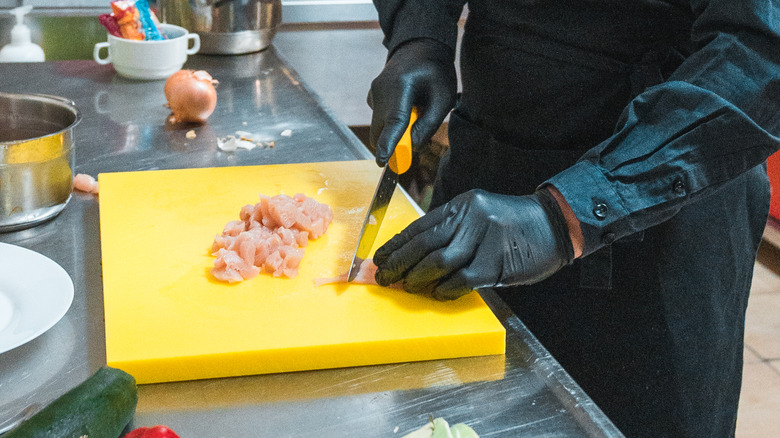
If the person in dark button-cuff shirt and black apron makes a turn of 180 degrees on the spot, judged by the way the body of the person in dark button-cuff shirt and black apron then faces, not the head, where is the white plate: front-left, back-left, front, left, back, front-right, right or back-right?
back

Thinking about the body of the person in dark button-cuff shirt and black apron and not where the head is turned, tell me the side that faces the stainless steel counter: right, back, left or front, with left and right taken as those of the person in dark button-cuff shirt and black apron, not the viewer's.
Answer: front

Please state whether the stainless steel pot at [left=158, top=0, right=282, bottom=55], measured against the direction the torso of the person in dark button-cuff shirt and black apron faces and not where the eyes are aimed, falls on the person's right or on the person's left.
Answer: on the person's right

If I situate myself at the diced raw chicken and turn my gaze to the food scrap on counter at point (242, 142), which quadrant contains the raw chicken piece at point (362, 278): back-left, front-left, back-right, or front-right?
back-right

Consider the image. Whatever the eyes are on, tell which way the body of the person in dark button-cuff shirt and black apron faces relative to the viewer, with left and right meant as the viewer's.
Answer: facing the viewer and to the left of the viewer

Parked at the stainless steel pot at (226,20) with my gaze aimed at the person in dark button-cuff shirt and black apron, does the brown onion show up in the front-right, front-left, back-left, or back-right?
front-right

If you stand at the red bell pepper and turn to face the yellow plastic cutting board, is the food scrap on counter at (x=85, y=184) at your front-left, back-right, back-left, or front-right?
front-left

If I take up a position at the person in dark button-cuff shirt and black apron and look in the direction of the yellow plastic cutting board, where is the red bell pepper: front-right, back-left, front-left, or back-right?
front-left

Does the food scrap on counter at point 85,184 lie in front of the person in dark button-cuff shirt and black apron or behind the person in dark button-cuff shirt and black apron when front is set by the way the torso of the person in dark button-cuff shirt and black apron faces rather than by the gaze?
in front

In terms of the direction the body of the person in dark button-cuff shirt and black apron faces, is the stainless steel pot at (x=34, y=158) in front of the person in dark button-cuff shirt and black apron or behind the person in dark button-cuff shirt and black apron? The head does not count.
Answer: in front

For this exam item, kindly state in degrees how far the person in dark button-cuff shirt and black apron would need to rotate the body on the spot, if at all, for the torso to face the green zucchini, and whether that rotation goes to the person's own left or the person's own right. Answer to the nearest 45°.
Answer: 0° — they already face it

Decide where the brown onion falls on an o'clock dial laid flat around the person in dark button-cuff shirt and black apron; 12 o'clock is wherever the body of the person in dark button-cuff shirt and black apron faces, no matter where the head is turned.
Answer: The brown onion is roughly at 2 o'clock from the person in dark button-cuff shirt and black apron.
